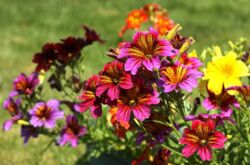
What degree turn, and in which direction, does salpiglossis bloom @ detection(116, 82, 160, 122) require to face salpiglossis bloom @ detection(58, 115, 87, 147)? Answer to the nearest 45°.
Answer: approximately 135° to its right

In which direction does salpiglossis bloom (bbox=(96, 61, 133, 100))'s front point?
toward the camera

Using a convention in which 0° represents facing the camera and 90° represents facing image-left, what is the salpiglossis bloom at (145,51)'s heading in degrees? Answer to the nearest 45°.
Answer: approximately 0°

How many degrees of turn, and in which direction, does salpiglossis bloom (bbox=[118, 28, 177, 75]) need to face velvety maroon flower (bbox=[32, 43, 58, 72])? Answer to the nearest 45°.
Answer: approximately 135° to its right

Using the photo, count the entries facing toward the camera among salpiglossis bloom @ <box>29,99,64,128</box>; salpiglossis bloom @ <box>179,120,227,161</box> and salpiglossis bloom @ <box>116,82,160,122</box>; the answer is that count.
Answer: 3

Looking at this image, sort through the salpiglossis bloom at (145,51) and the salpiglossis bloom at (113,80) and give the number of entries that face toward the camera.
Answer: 2

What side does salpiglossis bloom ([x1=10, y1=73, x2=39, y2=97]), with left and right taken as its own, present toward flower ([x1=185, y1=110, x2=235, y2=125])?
left

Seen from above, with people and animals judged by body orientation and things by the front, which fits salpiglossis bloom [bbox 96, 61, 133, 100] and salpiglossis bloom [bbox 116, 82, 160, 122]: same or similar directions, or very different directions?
same or similar directions

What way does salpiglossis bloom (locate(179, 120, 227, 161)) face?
toward the camera

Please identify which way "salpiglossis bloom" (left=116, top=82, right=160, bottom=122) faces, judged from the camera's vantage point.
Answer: facing the viewer

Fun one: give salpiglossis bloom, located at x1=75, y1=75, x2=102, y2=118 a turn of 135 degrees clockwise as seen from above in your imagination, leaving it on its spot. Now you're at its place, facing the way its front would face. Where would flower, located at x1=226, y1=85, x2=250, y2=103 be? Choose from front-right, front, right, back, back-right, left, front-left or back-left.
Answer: right

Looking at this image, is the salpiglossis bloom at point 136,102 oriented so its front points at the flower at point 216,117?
no

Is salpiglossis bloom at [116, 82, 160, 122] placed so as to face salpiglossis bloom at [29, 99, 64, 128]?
no

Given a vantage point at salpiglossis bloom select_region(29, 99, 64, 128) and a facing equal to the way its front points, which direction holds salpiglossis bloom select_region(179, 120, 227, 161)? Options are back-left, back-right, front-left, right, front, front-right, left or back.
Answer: front-left
